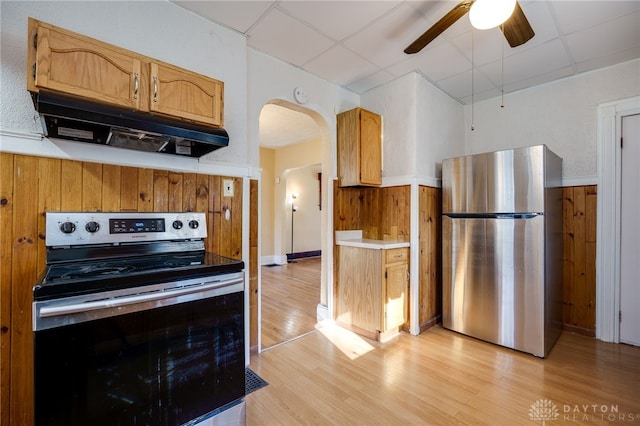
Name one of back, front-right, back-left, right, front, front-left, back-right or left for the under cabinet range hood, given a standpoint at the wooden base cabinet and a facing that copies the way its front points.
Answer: right

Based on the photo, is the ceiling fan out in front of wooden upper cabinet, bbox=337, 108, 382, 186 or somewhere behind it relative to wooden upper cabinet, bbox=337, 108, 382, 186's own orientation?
in front

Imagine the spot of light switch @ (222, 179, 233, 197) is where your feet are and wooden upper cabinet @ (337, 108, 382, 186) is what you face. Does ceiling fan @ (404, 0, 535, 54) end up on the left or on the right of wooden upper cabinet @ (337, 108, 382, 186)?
right

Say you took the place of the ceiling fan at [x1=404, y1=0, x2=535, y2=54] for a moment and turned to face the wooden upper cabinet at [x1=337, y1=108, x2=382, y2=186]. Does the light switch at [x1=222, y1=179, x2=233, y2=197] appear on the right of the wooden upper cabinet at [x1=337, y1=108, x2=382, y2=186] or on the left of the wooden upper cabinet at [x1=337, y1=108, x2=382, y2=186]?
left

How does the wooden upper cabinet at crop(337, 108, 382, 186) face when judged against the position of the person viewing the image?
facing the viewer and to the right of the viewer

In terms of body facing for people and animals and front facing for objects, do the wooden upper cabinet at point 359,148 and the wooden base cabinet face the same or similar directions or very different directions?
same or similar directions

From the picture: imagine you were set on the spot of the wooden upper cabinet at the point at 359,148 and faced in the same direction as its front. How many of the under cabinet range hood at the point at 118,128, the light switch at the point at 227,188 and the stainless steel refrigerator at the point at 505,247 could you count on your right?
2

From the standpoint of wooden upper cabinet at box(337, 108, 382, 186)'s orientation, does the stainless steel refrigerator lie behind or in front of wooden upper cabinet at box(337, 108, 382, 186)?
in front

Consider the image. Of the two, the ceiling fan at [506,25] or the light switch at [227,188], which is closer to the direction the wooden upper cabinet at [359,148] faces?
the ceiling fan

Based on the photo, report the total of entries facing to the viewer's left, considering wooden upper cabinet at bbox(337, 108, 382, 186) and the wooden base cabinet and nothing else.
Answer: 0

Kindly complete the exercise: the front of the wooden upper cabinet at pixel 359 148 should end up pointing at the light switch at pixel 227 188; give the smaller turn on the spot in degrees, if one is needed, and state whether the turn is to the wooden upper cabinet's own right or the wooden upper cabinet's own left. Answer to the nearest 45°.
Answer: approximately 90° to the wooden upper cabinet's own right

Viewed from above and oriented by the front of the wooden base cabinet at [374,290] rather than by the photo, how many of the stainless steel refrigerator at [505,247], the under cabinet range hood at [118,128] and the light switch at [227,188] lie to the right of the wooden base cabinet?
2

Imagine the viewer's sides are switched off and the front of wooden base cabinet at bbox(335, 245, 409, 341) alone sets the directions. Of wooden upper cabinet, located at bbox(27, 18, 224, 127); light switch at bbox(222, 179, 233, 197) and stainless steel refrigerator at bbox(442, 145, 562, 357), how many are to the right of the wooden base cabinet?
2
